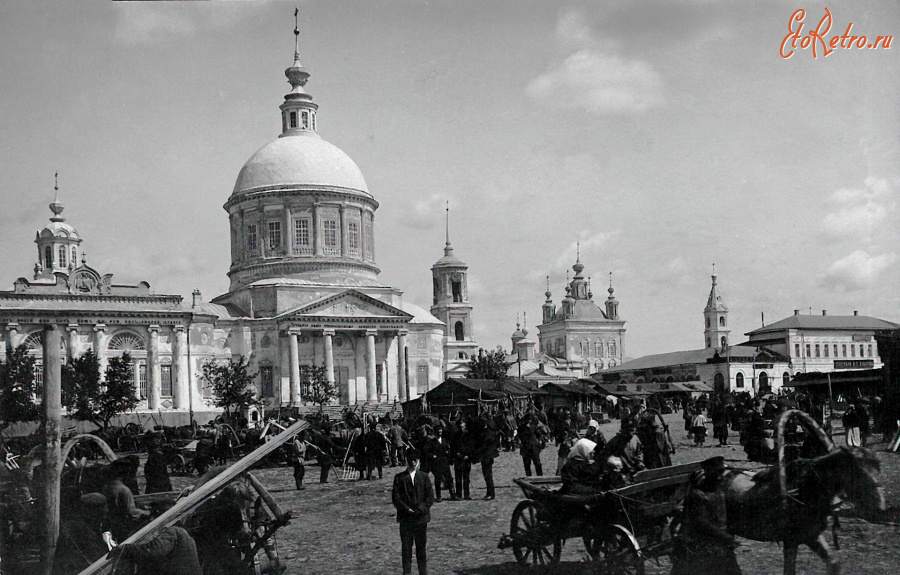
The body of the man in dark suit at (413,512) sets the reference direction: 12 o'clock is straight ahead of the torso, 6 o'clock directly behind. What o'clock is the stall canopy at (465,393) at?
The stall canopy is roughly at 6 o'clock from the man in dark suit.

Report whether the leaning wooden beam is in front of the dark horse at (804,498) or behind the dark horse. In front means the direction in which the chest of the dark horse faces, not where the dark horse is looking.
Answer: behind

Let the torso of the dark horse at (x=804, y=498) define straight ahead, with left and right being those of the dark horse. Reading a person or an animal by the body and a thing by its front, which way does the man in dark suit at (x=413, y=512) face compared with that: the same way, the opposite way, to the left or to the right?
to the right

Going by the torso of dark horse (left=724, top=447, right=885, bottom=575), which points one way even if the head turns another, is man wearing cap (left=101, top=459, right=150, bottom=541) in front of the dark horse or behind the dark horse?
behind

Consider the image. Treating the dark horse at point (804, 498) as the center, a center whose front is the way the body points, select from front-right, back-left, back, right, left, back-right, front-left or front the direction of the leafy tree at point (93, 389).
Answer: back-left

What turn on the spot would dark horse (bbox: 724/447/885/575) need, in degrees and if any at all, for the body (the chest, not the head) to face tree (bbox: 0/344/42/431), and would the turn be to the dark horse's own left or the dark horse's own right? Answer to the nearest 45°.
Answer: approximately 135° to the dark horse's own left

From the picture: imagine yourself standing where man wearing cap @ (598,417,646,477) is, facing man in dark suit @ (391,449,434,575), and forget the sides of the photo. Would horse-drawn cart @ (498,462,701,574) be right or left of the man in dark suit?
left

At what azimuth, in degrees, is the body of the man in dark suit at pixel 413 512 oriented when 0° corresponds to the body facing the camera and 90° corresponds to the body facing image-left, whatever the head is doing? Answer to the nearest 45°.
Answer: approximately 0°

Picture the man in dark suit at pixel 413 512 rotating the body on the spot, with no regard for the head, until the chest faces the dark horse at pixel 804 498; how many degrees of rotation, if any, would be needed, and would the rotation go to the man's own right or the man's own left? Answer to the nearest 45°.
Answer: approximately 45° to the man's own left

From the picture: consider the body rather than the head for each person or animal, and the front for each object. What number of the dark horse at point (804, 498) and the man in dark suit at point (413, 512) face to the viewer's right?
1

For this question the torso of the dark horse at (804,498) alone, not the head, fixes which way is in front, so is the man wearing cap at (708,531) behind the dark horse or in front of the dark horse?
behind

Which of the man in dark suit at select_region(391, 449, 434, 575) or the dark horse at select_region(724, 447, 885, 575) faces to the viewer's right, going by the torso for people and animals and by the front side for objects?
the dark horse

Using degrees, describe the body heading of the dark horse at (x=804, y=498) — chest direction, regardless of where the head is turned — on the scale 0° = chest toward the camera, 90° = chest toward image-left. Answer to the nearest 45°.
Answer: approximately 270°
